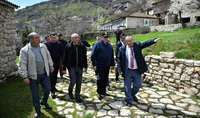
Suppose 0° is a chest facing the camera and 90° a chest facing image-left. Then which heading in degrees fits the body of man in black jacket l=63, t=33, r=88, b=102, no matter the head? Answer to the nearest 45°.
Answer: approximately 0°

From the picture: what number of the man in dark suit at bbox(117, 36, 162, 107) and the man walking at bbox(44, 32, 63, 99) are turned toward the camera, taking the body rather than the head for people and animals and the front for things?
2

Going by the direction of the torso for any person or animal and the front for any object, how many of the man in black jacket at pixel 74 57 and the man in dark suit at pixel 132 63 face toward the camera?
2

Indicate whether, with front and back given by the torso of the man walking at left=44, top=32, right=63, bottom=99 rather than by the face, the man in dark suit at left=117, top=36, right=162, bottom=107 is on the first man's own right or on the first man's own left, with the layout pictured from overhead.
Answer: on the first man's own left

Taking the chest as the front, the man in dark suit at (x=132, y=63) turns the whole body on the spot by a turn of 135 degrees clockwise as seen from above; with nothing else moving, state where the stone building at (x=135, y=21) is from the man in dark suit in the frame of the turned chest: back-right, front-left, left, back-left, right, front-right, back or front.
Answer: front-right
